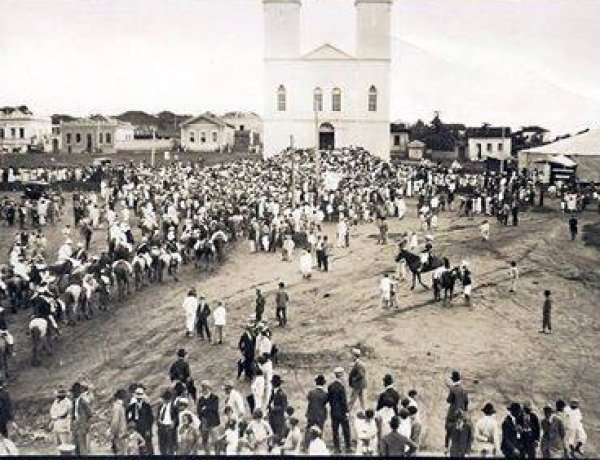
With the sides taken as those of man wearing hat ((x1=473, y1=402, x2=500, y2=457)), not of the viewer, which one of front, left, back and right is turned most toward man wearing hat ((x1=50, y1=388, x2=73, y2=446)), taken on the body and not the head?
left

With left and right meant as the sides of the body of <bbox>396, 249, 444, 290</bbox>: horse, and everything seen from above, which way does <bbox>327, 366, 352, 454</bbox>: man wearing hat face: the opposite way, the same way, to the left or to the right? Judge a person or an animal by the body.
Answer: to the right

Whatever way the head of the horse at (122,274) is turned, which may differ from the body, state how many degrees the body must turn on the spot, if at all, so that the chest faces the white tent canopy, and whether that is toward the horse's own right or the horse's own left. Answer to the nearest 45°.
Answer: approximately 45° to the horse's own right

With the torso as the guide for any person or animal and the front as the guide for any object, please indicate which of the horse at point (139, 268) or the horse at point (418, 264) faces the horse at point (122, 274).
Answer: the horse at point (418, 264)

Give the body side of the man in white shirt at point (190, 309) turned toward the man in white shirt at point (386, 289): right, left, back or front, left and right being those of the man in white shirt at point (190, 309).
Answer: right

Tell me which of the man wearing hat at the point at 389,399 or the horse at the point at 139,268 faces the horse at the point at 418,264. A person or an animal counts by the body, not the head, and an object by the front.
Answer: the man wearing hat

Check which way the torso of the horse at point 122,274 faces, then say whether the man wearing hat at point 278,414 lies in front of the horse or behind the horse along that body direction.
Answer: behind

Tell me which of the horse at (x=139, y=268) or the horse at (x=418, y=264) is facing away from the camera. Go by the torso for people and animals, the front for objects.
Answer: the horse at (x=139, y=268)

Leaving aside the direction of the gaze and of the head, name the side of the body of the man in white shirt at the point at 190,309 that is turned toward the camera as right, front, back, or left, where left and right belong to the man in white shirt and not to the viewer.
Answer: back

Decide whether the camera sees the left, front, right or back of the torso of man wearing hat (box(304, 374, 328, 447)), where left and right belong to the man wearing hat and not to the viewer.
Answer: back

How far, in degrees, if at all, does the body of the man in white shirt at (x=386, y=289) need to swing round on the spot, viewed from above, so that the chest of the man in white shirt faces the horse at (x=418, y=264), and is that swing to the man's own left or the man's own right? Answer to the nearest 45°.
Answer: approximately 45° to the man's own right

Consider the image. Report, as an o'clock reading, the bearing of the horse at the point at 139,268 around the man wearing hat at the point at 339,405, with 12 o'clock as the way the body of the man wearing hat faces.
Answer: The horse is roughly at 11 o'clock from the man wearing hat.

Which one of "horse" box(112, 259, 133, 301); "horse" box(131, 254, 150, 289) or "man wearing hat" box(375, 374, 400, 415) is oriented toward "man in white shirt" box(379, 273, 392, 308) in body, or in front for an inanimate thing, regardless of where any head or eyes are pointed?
the man wearing hat
